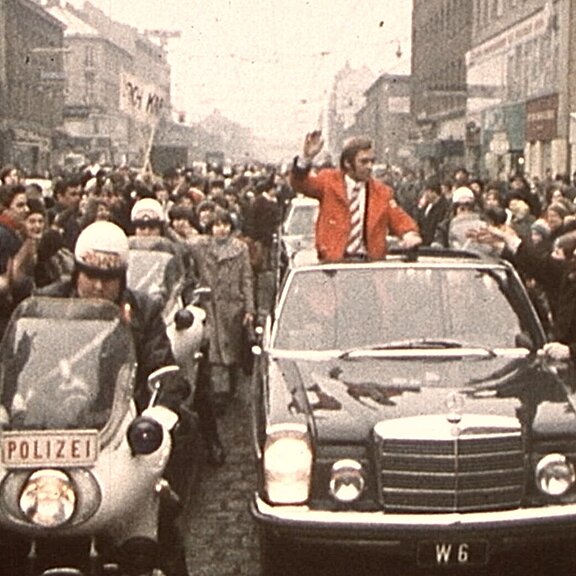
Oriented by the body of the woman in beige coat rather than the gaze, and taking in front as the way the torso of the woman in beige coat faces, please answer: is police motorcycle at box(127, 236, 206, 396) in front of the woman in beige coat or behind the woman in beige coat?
in front

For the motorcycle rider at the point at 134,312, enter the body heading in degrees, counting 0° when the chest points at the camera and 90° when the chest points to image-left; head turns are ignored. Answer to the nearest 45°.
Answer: approximately 0°

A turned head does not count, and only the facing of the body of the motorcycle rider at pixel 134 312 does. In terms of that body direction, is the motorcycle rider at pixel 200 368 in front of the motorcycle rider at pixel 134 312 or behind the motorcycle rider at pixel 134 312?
behind

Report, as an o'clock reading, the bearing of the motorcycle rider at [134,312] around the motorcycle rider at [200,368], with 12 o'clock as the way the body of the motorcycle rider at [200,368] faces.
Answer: the motorcycle rider at [134,312] is roughly at 12 o'clock from the motorcycle rider at [200,368].

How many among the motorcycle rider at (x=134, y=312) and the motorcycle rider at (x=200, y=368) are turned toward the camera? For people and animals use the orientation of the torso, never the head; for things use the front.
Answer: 2

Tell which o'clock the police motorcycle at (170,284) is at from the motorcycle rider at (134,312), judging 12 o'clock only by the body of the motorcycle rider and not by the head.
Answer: The police motorcycle is roughly at 6 o'clock from the motorcycle rider.
